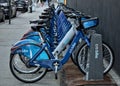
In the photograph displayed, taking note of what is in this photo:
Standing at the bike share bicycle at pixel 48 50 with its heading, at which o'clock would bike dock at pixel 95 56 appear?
The bike dock is roughly at 1 o'clock from the bike share bicycle.

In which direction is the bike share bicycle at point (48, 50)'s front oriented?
to the viewer's right
